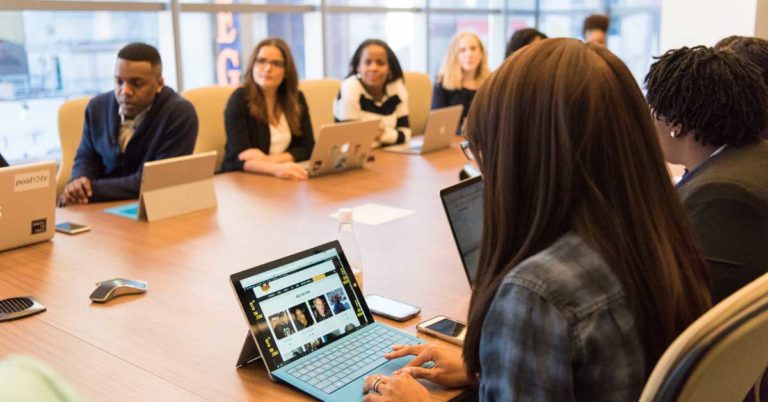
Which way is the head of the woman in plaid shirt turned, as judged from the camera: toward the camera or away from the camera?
away from the camera

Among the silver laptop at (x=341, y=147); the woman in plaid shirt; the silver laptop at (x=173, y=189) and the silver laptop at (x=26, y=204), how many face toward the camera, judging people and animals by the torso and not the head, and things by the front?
0

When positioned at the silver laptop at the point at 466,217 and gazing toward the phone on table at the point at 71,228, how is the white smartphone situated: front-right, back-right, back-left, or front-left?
front-left

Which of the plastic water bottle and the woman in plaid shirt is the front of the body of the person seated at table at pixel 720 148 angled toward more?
the plastic water bottle

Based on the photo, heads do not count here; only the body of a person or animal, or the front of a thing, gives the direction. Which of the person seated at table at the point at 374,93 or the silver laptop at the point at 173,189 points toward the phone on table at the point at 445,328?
the person seated at table

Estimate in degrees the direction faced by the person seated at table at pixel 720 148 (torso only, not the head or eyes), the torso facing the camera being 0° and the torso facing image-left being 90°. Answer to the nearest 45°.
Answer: approximately 135°

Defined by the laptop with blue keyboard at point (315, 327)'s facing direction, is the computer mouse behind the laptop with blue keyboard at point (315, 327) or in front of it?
behind

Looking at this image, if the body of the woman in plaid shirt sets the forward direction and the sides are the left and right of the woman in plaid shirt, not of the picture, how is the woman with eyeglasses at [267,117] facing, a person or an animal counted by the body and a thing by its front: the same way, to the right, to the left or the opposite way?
the opposite way

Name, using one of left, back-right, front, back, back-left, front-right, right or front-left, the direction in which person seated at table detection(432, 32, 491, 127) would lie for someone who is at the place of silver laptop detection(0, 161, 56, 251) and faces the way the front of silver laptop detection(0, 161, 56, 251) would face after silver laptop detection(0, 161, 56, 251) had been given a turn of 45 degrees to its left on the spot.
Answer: back-right

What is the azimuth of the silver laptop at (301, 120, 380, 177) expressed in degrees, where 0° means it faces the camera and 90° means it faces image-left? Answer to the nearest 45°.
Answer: approximately 135°

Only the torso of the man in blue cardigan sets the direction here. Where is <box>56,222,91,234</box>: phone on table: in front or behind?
in front

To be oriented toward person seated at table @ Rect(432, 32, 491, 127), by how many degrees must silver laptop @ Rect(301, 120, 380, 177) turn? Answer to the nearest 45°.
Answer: approximately 90° to its right
